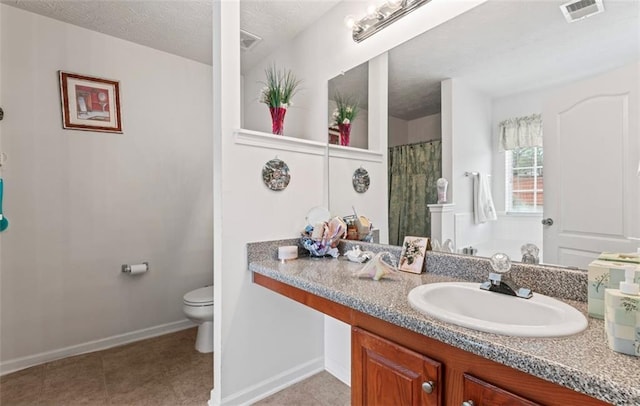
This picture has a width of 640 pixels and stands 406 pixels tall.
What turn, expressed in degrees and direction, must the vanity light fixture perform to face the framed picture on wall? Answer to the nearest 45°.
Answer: approximately 45° to its right

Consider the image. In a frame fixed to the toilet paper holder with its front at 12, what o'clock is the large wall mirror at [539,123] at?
The large wall mirror is roughly at 11 o'clock from the toilet paper holder.

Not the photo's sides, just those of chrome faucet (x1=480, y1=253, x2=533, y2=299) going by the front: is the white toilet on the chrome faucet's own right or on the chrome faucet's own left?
on the chrome faucet's own right
